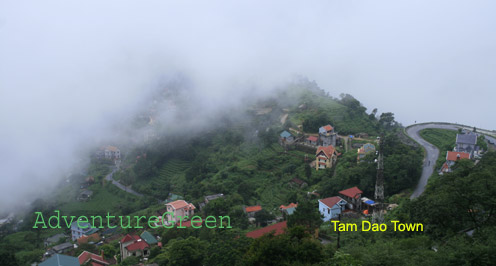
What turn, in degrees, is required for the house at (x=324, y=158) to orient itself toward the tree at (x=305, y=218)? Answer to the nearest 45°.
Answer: approximately 45° to its left

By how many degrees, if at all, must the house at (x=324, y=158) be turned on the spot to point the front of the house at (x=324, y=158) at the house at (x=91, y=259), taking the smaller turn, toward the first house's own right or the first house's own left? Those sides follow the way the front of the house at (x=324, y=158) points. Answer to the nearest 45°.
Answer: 0° — it already faces it

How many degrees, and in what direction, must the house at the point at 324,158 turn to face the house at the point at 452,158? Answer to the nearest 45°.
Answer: approximately 90° to its left

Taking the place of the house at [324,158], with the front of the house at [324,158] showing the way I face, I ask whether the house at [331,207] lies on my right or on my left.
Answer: on my left

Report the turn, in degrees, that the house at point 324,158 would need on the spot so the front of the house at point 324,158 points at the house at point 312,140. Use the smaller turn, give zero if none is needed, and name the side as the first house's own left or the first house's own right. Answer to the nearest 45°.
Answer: approximately 135° to the first house's own right

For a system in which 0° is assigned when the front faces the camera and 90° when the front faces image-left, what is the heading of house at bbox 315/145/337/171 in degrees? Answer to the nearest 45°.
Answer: approximately 45°

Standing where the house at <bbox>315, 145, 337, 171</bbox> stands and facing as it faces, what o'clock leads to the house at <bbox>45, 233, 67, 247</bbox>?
the house at <bbox>45, 233, 67, 247</bbox> is roughly at 1 o'clock from the house at <bbox>315, 145, 337, 171</bbox>.

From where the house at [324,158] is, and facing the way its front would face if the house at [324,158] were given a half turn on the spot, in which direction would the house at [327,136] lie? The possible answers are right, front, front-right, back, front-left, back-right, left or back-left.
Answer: front-left
